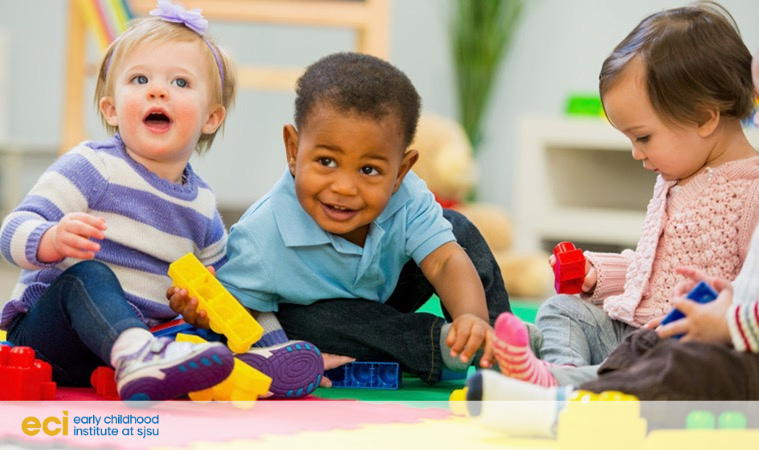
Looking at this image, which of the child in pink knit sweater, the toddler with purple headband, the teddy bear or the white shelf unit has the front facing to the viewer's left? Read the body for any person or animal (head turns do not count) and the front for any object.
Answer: the child in pink knit sweater

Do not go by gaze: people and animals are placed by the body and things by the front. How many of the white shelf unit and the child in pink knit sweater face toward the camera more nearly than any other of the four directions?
1

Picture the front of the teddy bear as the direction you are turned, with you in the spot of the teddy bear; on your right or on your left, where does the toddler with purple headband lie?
on your right

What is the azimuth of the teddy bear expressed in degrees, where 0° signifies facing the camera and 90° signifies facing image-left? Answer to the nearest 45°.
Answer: approximately 315°

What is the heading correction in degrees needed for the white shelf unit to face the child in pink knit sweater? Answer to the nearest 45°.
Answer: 0° — it already faces them

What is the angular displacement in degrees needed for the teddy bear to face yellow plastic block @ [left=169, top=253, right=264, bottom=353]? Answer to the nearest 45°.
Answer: approximately 45° to its right

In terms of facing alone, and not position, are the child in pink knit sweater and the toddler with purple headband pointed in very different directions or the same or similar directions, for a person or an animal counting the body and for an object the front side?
very different directions

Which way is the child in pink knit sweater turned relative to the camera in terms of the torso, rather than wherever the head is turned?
to the viewer's left

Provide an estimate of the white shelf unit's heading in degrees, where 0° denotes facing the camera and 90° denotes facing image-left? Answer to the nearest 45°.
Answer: approximately 0°

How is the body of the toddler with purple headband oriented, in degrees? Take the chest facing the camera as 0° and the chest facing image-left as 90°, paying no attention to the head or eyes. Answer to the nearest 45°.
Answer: approximately 315°
